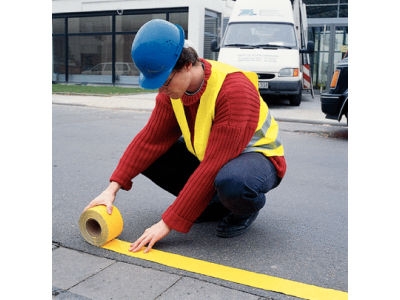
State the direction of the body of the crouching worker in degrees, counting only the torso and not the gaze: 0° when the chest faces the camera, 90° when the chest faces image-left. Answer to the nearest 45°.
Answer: approximately 45°

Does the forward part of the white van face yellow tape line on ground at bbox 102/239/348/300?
yes

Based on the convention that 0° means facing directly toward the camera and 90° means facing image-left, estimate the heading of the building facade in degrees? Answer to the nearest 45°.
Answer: approximately 0°
